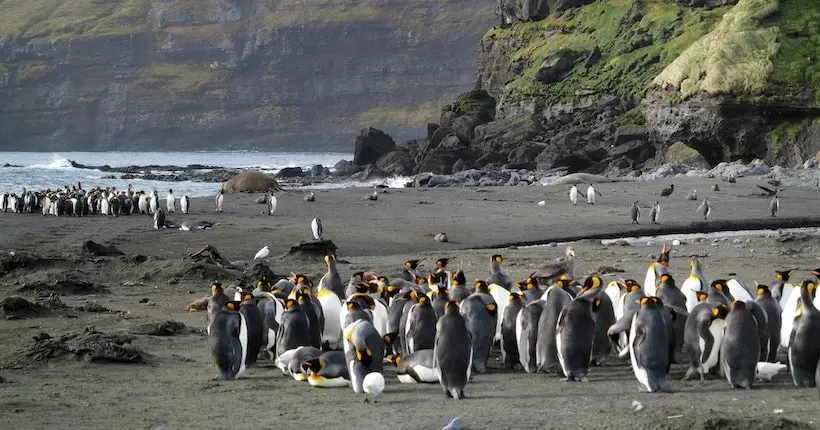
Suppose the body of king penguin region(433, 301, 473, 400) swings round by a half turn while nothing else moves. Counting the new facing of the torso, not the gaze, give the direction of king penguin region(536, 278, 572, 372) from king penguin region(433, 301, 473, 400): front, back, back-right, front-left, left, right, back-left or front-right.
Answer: back-left

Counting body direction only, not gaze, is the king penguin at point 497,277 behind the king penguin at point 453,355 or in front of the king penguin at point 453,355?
in front

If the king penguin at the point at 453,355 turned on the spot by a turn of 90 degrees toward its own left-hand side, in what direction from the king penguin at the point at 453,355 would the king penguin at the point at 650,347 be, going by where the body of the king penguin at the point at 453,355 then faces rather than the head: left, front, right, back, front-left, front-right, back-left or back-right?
back

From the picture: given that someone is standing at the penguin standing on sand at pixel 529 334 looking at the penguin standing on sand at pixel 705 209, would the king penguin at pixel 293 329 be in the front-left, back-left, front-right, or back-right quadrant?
back-left

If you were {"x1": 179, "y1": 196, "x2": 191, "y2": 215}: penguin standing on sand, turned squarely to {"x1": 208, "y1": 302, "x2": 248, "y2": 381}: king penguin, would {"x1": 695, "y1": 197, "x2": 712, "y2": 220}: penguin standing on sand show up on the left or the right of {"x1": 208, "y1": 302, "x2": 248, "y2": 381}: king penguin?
left

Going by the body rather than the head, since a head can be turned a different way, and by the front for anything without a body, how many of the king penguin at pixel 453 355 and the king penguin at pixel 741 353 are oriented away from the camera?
2

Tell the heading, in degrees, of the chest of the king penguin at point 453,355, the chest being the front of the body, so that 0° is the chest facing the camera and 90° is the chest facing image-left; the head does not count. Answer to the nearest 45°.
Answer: approximately 180°

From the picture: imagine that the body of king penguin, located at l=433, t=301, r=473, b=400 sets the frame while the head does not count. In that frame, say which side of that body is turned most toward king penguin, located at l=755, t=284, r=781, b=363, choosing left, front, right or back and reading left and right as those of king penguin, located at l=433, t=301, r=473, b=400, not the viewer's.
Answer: right

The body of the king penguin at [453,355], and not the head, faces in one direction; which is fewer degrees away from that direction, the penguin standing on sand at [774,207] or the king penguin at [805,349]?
the penguin standing on sand

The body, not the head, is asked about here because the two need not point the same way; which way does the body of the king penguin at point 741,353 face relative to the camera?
away from the camera
